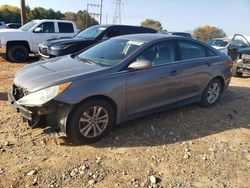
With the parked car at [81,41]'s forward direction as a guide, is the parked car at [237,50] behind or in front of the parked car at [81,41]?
behind

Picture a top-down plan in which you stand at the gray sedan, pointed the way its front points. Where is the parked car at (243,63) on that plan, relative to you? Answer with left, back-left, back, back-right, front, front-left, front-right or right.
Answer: back

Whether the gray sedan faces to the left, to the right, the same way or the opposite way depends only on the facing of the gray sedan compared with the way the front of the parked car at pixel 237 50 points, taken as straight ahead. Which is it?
to the right

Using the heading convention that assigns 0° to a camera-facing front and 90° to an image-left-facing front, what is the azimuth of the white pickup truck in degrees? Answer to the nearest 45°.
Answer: approximately 90°

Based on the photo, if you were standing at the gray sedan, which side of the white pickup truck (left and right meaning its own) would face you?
left

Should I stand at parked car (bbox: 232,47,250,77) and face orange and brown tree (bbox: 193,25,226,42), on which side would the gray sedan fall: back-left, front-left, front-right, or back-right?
back-left

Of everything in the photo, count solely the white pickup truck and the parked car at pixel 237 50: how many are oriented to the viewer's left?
1

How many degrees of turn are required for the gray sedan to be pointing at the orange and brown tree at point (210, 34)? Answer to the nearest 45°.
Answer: approximately 135° to its right

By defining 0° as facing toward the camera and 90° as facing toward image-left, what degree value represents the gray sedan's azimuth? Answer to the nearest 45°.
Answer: approximately 45°

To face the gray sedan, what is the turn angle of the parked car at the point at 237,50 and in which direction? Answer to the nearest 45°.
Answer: approximately 45° to its right
